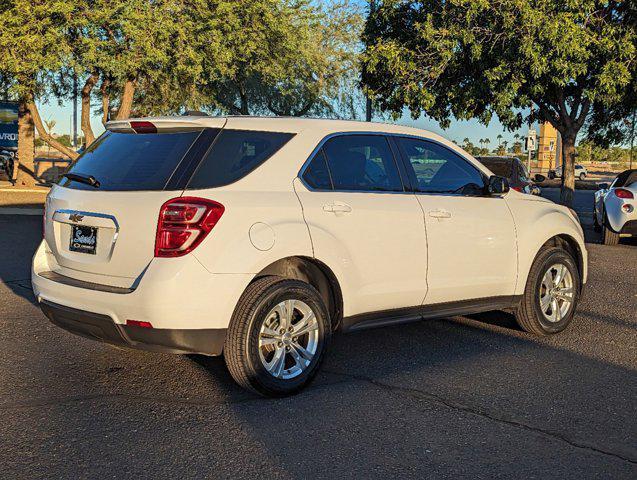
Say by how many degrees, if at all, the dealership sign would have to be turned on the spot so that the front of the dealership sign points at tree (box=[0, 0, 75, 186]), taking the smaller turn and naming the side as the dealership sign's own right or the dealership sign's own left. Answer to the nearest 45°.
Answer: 0° — it already faces it

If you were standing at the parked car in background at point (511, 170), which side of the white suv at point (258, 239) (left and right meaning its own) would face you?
front

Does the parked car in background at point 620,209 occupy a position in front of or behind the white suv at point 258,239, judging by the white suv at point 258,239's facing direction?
in front

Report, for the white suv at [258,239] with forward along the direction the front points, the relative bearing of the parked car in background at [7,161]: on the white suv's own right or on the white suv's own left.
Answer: on the white suv's own left

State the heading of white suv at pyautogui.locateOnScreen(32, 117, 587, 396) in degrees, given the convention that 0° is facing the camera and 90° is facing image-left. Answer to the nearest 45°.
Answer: approximately 225°

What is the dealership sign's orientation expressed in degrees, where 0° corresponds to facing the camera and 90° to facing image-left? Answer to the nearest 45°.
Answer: approximately 0°

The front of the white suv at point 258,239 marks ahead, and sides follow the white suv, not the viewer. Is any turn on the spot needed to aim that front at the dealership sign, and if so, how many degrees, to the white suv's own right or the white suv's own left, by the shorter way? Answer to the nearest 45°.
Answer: approximately 90° to the white suv's own left

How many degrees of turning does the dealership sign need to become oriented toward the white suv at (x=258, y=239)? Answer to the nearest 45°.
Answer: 0° — it already faces it

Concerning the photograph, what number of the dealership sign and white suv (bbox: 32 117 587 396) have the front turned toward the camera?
1
